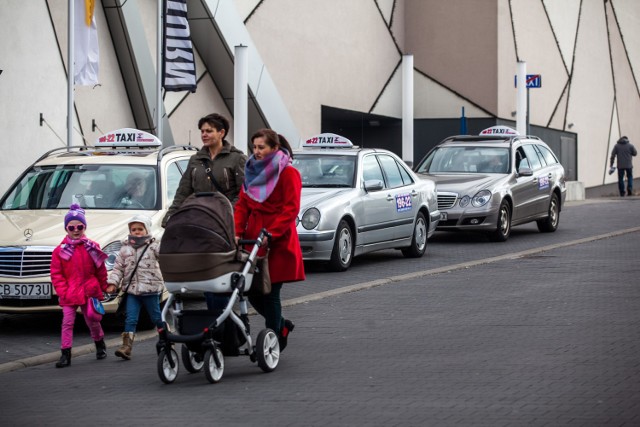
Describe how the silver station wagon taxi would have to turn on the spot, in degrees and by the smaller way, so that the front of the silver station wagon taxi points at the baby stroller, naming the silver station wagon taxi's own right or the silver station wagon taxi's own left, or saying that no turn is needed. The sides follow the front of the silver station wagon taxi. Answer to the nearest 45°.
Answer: approximately 45° to the silver station wagon taxi's own left

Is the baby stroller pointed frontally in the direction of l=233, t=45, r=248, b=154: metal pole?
no

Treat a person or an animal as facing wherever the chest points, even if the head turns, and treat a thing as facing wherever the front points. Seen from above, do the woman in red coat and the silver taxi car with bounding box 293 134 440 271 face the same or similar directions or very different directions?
same or similar directions

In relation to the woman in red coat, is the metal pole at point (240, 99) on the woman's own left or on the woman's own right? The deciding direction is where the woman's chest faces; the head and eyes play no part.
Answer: on the woman's own right

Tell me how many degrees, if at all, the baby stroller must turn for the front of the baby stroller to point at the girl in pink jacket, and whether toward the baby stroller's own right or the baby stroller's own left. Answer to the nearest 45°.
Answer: approximately 90° to the baby stroller's own right

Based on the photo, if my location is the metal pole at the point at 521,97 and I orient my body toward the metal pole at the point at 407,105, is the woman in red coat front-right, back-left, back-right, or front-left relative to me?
front-left

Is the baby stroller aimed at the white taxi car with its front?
no

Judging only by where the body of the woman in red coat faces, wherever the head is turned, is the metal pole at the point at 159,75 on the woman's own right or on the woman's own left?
on the woman's own right

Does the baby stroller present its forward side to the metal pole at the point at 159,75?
no

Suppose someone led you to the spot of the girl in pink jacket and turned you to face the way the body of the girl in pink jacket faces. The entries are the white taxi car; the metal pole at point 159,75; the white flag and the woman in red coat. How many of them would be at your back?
3

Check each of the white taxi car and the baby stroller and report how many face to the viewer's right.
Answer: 0

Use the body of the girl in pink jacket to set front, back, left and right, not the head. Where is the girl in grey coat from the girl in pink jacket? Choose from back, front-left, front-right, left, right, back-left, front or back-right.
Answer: left

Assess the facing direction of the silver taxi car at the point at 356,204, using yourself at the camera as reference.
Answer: facing the viewer and to the left of the viewer

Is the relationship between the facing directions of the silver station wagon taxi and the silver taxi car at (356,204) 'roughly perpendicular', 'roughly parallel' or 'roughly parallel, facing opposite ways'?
roughly parallel

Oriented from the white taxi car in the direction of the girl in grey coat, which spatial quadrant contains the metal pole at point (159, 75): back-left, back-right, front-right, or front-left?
back-left

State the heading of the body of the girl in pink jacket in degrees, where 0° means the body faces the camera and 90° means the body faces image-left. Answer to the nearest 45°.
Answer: approximately 0°

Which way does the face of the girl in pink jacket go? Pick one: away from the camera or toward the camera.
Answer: toward the camera

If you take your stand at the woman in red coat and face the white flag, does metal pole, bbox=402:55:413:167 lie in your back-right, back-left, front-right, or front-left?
front-right
